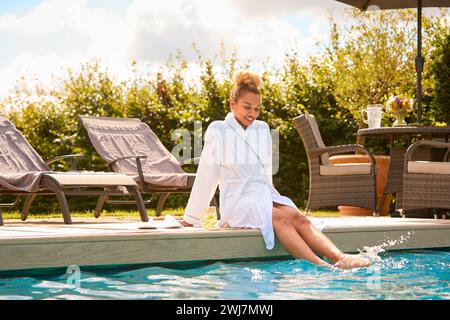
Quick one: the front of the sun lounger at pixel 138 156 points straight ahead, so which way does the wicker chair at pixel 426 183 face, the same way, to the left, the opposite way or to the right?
the opposite way

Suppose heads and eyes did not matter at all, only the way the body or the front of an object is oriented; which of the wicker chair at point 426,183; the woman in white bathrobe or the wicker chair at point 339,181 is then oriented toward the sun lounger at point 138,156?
the wicker chair at point 426,183

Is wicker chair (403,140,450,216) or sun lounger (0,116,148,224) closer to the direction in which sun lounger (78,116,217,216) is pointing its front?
the wicker chair

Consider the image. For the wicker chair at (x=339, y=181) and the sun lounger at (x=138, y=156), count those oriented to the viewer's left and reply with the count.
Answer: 0

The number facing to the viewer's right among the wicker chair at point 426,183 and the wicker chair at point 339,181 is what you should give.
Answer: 1

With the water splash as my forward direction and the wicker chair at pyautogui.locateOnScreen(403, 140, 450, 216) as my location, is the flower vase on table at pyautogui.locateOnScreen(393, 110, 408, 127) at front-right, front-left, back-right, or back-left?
back-right

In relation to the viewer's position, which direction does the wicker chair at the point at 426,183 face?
facing to the left of the viewer

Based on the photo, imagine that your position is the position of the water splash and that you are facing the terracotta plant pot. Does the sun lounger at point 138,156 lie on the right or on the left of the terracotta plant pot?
left

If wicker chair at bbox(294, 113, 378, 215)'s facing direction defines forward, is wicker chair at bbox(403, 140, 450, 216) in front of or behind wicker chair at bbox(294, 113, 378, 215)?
in front

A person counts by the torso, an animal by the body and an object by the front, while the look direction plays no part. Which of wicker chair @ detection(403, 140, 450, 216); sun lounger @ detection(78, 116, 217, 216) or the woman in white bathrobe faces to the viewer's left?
the wicker chair

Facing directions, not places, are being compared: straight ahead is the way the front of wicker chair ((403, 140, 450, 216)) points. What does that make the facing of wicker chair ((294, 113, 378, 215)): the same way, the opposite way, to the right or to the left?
the opposite way

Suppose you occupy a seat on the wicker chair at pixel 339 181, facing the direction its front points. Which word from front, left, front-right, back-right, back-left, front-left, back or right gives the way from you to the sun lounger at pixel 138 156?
back

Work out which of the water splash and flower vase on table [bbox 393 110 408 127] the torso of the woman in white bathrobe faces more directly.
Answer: the water splash

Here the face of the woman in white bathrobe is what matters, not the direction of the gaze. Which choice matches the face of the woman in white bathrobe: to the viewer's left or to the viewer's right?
to the viewer's right

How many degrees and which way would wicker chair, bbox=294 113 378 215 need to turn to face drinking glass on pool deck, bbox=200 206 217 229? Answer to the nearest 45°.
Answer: approximately 90° to its right

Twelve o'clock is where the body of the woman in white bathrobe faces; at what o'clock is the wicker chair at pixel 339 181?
The wicker chair is roughly at 8 o'clock from the woman in white bathrobe.

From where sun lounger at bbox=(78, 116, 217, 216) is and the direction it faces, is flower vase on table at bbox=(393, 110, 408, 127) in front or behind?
in front

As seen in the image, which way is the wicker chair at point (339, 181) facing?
to the viewer's right

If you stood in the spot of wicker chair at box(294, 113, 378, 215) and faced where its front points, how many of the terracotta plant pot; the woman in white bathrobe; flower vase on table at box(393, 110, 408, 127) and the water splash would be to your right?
2
